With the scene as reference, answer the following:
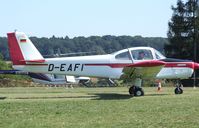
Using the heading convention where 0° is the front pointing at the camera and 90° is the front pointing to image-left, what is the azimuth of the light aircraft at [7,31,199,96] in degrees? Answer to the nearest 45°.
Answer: approximately 270°
